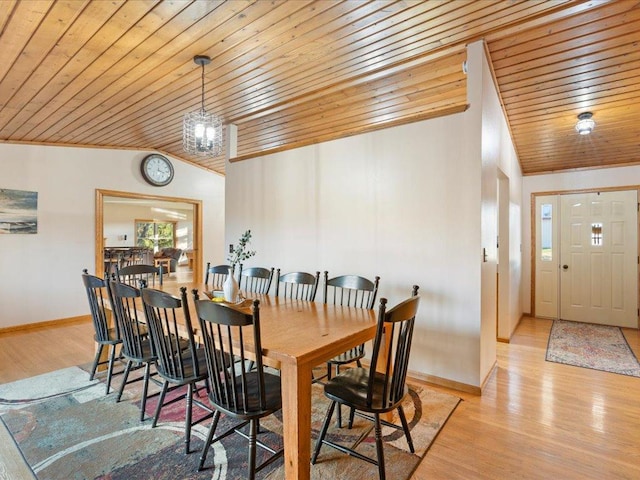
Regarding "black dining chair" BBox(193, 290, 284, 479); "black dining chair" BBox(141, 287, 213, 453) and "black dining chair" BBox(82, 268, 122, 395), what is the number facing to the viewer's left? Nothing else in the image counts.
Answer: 0

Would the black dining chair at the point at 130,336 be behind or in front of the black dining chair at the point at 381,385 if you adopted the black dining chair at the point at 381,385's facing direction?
in front

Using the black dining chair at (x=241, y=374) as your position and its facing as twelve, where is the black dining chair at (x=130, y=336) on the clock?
the black dining chair at (x=130, y=336) is roughly at 9 o'clock from the black dining chair at (x=241, y=374).

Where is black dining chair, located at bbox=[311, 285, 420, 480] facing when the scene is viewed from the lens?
facing away from the viewer and to the left of the viewer

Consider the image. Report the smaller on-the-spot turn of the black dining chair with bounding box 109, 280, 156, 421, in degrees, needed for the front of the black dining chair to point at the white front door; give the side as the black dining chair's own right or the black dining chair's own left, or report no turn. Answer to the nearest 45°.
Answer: approximately 45° to the black dining chair's own right

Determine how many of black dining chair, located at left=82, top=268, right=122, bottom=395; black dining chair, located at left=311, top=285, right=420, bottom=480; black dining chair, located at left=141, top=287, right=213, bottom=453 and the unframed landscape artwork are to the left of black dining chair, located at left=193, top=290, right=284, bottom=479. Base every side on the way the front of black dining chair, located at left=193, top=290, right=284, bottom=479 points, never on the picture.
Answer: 3

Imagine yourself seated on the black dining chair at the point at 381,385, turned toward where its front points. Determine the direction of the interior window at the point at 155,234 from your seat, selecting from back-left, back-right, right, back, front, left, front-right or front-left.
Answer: front

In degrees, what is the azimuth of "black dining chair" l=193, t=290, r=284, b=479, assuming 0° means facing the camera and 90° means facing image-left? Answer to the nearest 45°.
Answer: approximately 225°

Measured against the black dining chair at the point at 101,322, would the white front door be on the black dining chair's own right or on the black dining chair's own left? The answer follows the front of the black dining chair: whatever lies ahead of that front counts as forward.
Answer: on the black dining chair's own right

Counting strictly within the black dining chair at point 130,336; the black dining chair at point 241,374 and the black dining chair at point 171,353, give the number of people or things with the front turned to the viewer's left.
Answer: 0

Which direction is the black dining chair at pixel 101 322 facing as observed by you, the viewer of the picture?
facing away from the viewer and to the right of the viewer

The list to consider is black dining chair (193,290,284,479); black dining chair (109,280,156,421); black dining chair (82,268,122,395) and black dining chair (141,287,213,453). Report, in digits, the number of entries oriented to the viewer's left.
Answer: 0

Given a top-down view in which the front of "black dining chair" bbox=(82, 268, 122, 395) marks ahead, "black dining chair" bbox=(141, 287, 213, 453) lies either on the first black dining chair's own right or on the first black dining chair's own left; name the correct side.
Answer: on the first black dining chair's own right

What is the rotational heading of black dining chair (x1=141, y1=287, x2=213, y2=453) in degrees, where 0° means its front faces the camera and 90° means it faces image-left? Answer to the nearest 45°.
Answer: approximately 225°

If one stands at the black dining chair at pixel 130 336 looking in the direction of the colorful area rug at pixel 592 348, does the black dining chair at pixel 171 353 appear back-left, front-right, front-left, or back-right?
front-right
